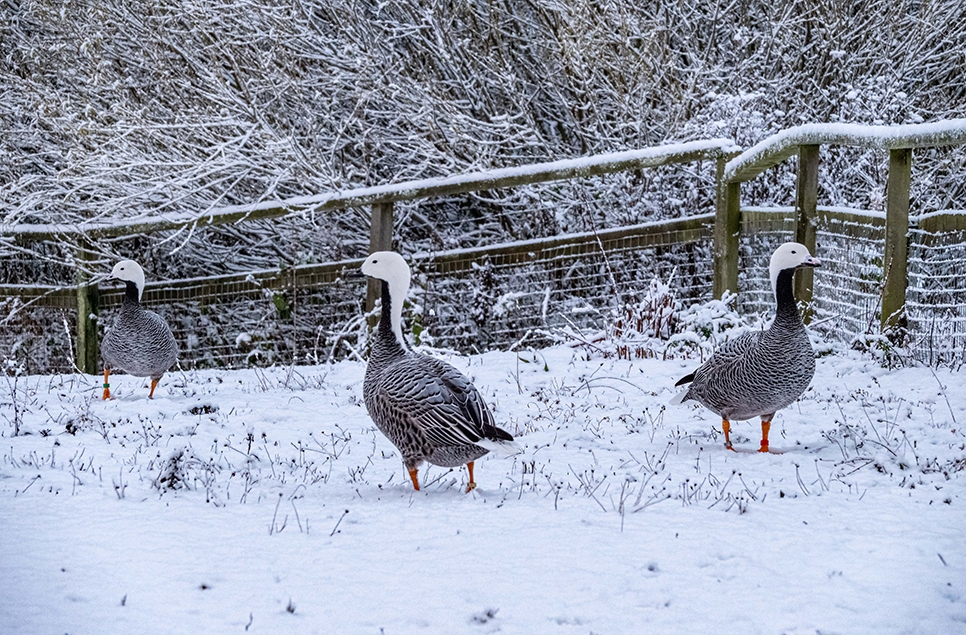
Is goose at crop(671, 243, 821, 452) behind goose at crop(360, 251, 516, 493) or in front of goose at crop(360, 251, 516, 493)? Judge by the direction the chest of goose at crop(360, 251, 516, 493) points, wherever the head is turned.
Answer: behind

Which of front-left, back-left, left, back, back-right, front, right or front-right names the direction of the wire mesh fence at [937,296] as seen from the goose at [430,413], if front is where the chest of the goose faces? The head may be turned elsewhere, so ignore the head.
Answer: back-right

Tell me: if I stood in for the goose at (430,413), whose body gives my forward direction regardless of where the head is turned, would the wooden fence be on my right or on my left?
on my right

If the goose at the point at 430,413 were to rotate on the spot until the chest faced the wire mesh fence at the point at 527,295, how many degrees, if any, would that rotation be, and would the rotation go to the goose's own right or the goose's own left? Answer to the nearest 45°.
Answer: approximately 90° to the goose's own right

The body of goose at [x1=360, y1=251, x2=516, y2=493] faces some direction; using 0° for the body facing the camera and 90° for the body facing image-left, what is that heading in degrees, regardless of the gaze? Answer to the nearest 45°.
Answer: approximately 90°
